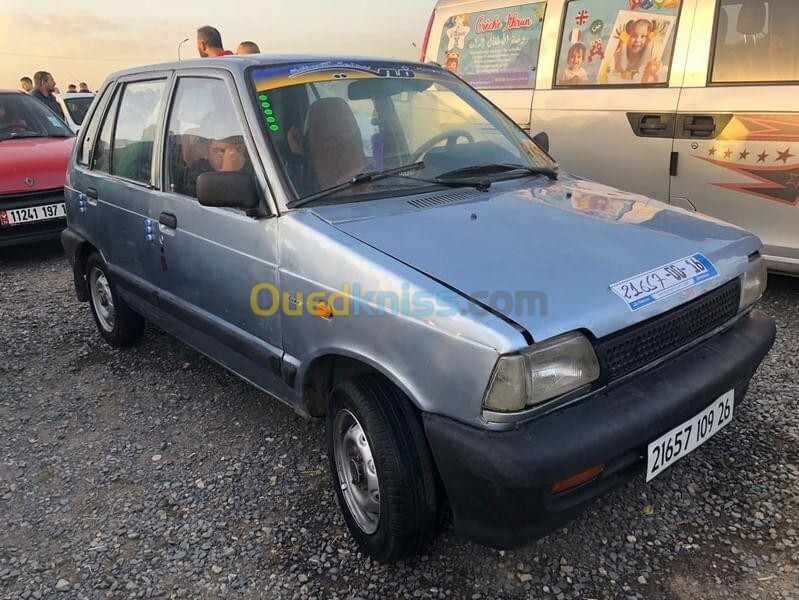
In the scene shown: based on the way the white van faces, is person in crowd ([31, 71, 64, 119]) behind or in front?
behind

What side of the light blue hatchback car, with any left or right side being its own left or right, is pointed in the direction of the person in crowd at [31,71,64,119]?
back

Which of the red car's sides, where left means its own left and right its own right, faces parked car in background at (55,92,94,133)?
back

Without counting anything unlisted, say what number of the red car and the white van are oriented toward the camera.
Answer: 1

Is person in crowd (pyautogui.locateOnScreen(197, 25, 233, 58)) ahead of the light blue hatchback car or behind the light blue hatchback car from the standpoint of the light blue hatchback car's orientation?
behind

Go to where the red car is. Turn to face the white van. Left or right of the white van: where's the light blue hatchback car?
right

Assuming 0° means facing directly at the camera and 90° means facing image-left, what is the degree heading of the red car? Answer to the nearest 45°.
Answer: approximately 0°

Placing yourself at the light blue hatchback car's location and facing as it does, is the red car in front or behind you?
behind

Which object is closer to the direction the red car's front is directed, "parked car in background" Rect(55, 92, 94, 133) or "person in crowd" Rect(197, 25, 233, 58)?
the person in crowd

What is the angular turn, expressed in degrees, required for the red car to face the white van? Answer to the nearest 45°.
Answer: approximately 45° to its left

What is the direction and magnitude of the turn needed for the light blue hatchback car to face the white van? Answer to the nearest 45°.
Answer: approximately 90° to its left

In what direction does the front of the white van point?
to the viewer's right

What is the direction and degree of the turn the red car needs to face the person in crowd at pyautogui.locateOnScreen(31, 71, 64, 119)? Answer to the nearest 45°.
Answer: approximately 180°

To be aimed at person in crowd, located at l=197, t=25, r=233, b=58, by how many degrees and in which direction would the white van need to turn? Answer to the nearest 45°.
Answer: approximately 180°
